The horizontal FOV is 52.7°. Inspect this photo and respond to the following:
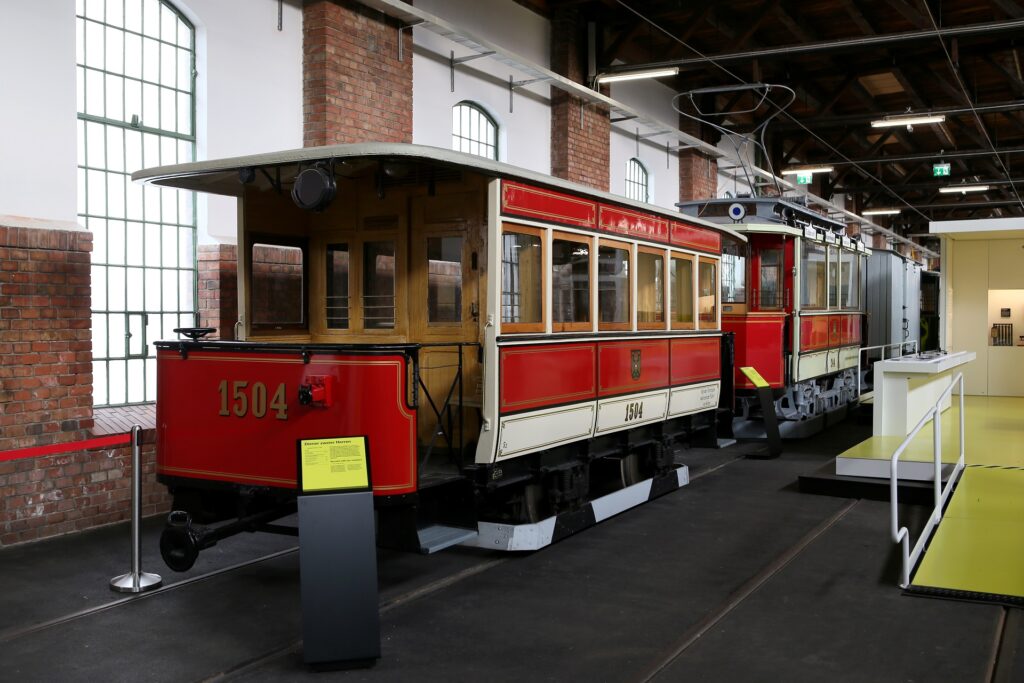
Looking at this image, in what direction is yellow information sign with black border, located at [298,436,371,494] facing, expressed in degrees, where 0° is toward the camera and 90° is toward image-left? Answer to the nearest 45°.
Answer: approximately 0°

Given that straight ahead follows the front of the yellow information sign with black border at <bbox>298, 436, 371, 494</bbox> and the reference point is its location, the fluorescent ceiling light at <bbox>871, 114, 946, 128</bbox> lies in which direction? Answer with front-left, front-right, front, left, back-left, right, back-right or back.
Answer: back-left

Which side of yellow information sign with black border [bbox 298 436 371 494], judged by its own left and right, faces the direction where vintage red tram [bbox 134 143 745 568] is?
back

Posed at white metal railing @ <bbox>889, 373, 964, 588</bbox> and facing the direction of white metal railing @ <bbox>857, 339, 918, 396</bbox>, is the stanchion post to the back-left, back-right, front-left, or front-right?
back-left

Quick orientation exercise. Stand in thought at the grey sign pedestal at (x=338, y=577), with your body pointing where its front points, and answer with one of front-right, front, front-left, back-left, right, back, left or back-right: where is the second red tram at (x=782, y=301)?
back-left
